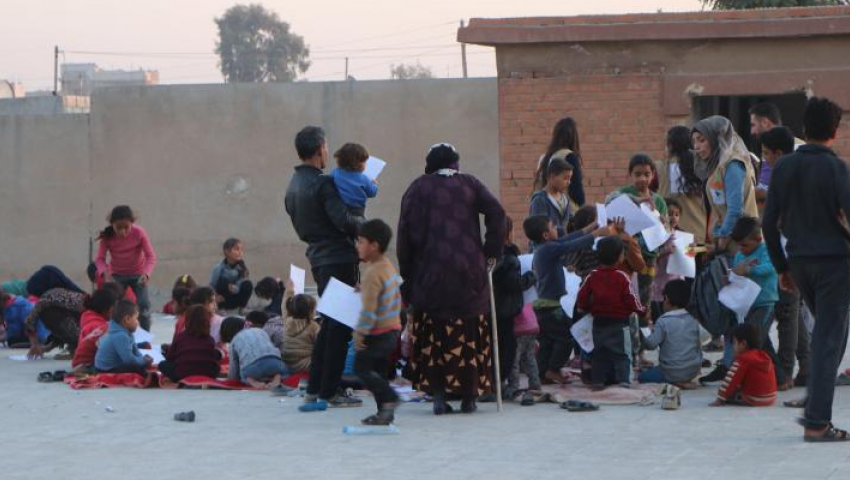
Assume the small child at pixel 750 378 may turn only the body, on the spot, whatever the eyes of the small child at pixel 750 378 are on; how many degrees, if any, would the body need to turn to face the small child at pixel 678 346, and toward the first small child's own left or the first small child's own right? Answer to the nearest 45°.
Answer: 0° — they already face them

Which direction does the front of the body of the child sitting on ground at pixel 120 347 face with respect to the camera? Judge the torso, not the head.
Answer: to the viewer's right

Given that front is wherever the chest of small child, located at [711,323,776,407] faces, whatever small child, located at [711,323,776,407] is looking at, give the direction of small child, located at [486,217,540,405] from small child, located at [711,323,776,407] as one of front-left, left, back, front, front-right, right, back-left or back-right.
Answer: front-left

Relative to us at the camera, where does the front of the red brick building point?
facing the viewer

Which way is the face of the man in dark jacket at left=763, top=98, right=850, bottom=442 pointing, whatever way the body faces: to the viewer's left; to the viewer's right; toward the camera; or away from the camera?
away from the camera

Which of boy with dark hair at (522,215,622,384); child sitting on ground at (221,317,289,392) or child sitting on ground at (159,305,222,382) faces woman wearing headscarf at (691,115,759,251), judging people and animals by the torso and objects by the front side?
the boy with dark hair

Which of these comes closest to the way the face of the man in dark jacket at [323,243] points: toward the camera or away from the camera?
away from the camera

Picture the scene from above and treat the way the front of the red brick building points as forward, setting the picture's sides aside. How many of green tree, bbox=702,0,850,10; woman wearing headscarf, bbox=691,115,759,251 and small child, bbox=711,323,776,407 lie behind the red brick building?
1

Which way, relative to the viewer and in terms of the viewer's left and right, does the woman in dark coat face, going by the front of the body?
facing away from the viewer

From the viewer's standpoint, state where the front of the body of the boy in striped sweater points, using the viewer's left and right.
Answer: facing to the left of the viewer

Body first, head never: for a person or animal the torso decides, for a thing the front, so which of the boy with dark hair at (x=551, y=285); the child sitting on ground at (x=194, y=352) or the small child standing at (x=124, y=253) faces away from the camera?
the child sitting on ground

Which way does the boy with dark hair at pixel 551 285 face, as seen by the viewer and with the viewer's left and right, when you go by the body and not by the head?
facing to the right of the viewer

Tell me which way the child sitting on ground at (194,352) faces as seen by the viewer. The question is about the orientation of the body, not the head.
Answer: away from the camera

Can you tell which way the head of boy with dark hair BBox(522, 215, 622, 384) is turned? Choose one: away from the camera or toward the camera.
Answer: away from the camera

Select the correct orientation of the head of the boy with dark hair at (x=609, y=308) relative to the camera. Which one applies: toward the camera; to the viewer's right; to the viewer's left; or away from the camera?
away from the camera
